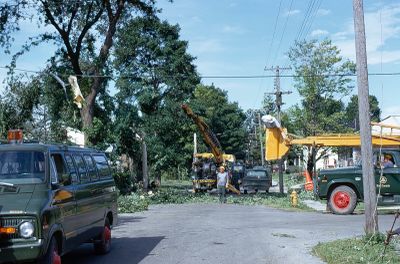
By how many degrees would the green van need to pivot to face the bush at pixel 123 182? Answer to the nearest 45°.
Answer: approximately 135° to its right

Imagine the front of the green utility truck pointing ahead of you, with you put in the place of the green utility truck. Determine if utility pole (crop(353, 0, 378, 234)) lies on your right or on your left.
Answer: on your left

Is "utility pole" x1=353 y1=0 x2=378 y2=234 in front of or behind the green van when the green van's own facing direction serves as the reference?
behind

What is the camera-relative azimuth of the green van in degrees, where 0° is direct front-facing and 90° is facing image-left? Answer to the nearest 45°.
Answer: approximately 45°

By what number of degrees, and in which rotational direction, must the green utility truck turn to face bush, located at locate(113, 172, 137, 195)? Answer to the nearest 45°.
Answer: approximately 45° to its right

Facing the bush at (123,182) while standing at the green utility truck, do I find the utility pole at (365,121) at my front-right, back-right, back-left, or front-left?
back-left

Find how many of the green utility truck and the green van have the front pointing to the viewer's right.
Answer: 0

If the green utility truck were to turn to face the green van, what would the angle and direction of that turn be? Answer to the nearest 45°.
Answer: approximately 90° to its left

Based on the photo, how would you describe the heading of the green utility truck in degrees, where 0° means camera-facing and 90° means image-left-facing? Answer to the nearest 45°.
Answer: approximately 90°

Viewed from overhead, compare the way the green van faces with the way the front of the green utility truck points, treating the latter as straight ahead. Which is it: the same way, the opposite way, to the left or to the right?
to the left
